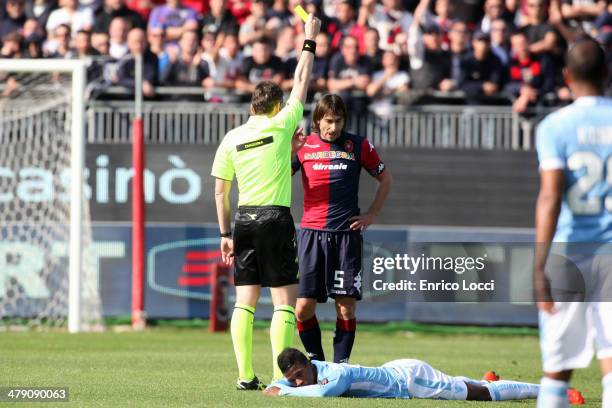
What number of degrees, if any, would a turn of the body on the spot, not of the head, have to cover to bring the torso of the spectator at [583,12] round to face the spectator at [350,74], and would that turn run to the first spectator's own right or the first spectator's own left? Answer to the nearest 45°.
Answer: approximately 45° to the first spectator's own right

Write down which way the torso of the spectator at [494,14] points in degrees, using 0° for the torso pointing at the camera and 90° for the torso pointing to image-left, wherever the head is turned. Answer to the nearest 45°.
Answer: approximately 0°

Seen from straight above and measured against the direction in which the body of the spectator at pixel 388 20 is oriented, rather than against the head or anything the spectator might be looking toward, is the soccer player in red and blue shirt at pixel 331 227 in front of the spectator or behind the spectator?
in front

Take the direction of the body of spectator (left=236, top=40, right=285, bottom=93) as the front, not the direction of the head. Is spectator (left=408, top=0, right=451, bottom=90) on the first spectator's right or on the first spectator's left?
on the first spectator's left

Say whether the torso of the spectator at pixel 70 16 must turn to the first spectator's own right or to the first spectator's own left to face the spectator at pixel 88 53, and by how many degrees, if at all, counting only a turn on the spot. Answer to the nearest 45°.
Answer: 0° — they already face them

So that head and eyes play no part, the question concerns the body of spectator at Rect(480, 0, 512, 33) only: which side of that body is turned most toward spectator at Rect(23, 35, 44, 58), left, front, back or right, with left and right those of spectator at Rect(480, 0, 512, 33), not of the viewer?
right

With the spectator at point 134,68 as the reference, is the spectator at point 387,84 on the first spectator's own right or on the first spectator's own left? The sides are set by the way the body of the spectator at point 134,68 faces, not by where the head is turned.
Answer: on the first spectator's own left

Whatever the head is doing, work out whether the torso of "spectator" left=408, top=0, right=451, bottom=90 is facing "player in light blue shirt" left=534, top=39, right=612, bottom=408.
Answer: yes

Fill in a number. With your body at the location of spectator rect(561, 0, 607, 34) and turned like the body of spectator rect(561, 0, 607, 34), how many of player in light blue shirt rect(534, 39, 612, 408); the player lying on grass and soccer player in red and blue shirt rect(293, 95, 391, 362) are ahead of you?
3
